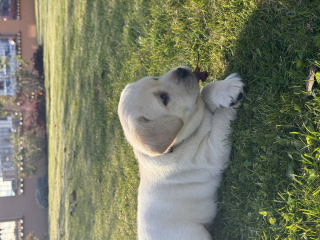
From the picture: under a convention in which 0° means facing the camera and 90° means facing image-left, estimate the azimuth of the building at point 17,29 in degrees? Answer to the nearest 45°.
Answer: approximately 0°

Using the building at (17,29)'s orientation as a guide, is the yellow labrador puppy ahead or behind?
ahead

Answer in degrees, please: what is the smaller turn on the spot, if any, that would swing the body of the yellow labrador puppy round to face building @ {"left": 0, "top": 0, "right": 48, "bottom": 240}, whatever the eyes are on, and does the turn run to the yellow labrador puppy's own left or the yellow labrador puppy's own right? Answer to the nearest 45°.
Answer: approximately 135° to the yellow labrador puppy's own left

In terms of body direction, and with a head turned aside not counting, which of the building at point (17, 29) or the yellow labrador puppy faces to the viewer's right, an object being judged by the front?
the yellow labrador puppy

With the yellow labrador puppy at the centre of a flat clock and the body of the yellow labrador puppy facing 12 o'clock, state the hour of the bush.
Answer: The bush is roughly at 8 o'clock from the yellow labrador puppy.

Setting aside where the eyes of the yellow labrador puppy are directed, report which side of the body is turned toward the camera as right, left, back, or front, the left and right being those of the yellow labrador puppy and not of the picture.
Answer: right
